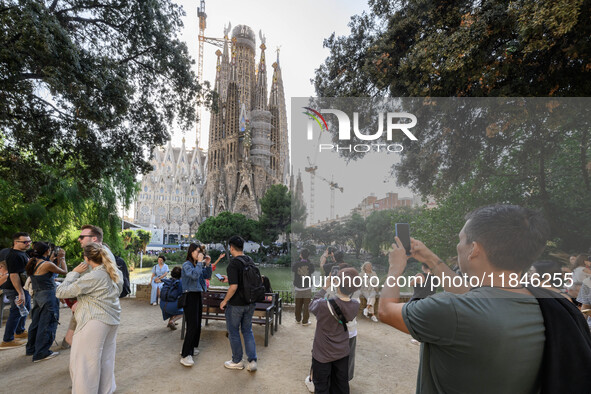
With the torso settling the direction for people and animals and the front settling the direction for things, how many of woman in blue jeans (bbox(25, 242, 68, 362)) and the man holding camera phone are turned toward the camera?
0

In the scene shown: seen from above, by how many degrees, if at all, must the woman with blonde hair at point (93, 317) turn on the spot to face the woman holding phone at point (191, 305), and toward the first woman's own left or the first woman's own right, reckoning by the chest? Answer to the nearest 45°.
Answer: approximately 90° to the first woman's own right

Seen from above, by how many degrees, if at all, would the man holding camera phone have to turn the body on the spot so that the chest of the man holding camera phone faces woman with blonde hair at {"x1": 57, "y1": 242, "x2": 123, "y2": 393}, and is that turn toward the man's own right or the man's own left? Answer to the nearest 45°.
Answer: approximately 45° to the man's own left

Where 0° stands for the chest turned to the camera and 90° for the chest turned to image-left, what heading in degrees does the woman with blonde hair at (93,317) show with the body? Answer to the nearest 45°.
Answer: approximately 135°

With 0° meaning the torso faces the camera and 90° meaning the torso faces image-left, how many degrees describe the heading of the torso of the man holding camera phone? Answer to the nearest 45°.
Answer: approximately 135°

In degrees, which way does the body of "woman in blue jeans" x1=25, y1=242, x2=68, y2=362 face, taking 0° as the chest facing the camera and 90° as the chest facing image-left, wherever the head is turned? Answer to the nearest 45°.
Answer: approximately 225°
